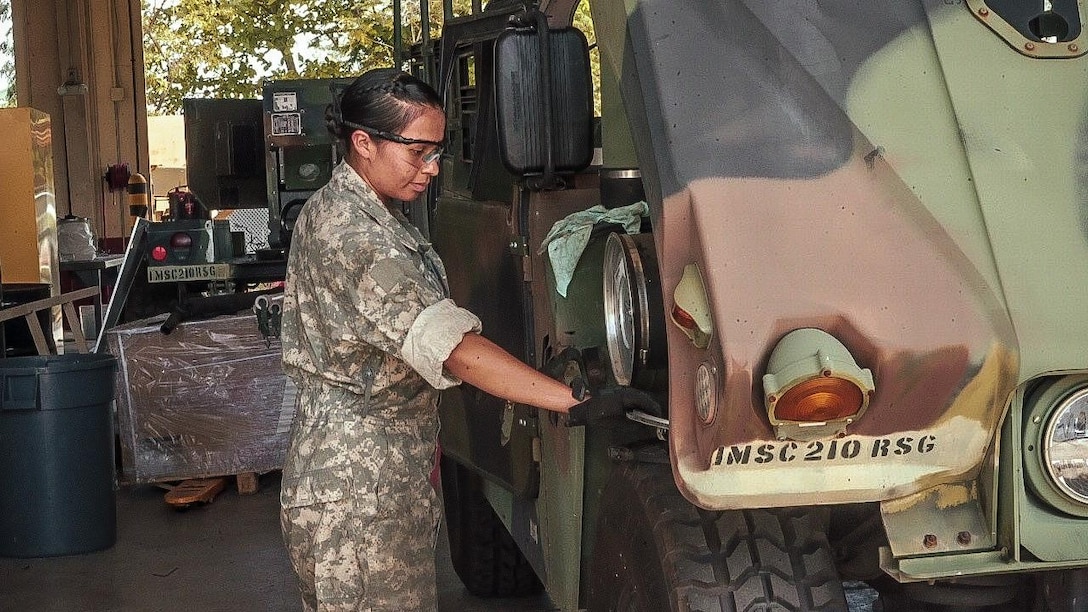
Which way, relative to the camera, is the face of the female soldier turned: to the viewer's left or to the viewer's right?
to the viewer's right

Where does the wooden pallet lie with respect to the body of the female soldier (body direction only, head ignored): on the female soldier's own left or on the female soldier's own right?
on the female soldier's own left

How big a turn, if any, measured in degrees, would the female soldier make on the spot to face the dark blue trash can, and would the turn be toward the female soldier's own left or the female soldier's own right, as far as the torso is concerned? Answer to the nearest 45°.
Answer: approximately 135° to the female soldier's own left

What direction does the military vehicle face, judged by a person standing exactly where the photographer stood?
facing the viewer and to the right of the viewer

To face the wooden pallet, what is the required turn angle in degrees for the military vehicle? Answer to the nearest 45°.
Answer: approximately 180°

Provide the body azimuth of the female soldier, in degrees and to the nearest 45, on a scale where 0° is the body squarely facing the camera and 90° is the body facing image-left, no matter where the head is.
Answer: approximately 270°

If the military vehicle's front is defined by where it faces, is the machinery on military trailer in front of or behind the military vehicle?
behind
